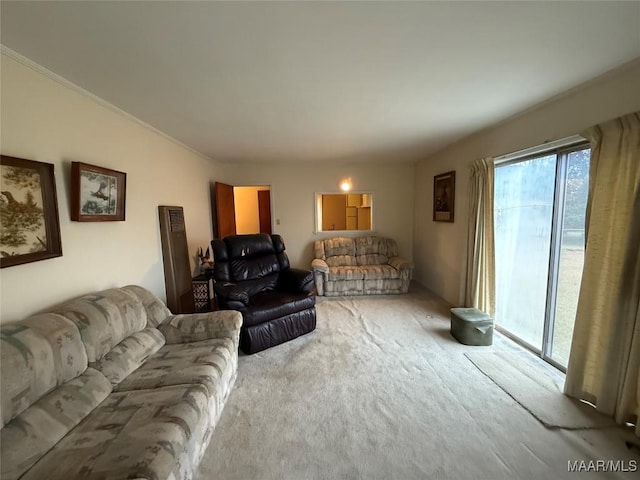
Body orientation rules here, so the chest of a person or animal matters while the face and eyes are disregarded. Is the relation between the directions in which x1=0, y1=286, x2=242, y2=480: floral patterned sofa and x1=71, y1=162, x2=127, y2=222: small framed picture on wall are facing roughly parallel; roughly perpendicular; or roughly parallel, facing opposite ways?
roughly parallel

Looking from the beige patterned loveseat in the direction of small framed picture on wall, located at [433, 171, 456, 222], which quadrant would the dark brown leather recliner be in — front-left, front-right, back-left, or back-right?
back-right

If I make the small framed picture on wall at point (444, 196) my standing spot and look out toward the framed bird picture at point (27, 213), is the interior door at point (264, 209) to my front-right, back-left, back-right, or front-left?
front-right

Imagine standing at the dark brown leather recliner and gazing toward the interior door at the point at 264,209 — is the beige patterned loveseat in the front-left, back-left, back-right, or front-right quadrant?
front-right

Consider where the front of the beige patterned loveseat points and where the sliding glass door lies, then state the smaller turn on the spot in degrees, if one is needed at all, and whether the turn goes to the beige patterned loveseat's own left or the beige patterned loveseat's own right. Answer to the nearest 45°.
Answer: approximately 45° to the beige patterned loveseat's own left

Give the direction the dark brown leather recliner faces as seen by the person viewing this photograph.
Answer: facing the viewer and to the right of the viewer

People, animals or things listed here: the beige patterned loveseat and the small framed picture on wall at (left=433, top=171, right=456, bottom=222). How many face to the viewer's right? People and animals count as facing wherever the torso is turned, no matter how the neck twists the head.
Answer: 0

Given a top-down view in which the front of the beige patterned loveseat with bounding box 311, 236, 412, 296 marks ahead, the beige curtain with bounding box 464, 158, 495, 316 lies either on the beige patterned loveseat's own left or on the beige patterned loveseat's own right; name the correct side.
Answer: on the beige patterned loveseat's own left

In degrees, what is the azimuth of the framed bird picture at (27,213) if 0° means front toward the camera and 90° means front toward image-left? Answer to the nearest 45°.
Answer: approximately 315°

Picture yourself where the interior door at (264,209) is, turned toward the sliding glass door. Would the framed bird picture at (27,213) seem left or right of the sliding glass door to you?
right

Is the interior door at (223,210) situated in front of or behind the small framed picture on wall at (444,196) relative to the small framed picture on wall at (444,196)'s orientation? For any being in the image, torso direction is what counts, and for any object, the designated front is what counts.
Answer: in front

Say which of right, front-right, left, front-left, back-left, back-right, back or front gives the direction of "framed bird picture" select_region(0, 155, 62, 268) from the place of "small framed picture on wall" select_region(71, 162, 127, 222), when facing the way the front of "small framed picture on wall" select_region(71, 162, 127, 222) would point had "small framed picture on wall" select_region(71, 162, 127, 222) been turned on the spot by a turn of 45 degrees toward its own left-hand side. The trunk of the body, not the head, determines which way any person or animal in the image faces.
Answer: back-right

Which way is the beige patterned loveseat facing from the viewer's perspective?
toward the camera

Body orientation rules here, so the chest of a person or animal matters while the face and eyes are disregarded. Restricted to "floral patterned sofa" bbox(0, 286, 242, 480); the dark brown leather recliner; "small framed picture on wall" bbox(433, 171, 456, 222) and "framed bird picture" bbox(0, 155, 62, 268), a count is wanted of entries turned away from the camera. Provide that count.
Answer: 0

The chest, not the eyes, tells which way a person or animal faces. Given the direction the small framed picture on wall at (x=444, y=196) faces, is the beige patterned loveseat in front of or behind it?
in front

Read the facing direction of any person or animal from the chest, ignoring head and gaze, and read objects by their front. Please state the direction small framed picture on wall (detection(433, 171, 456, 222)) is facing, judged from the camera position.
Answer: facing the viewer and to the left of the viewer

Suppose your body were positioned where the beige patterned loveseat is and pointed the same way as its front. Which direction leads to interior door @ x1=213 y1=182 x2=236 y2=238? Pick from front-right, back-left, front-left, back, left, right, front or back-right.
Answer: right
